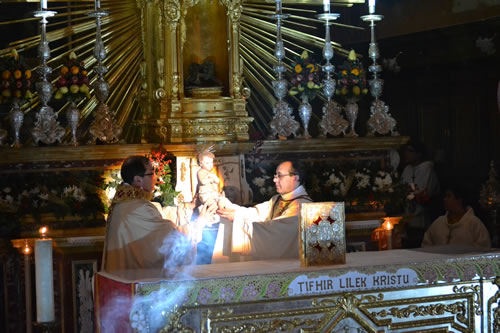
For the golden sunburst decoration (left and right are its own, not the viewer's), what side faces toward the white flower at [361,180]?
left

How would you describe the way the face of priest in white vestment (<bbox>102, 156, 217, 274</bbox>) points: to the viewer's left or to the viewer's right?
to the viewer's right

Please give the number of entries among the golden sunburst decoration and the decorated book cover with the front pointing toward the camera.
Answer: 2

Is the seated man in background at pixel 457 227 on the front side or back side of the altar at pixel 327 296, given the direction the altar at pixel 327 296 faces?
on the back side

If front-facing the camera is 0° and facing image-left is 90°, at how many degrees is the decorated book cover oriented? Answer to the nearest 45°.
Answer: approximately 0°

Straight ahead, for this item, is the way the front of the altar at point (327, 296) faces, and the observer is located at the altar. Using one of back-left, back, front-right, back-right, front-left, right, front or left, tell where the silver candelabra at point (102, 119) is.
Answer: back-right

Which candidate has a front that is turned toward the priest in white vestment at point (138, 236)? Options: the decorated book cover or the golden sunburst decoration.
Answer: the golden sunburst decoration

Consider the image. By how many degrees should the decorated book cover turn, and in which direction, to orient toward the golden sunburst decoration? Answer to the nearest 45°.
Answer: approximately 135° to its right

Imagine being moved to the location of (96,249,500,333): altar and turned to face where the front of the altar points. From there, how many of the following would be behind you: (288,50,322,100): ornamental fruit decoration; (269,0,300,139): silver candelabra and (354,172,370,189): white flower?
3

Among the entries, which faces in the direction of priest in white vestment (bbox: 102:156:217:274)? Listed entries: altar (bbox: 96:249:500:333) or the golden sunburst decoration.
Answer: the golden sunburst decoration

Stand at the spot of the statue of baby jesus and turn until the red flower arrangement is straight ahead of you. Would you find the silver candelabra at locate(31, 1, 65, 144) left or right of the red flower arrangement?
left

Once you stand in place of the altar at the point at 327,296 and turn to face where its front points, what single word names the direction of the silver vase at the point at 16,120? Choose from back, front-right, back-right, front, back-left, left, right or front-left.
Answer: back-right

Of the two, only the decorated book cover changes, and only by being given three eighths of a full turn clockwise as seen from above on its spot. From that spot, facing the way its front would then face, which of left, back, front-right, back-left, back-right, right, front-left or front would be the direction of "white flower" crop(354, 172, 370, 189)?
front-right

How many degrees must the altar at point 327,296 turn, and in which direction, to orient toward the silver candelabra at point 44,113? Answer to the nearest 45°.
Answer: approximately 135° to its right
